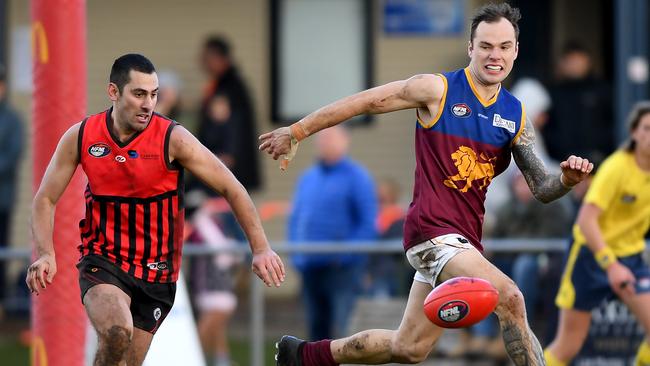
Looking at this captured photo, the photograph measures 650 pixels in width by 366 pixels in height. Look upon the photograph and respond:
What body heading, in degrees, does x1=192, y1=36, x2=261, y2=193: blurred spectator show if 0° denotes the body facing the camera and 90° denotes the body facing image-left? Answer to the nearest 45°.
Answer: approximately 45°

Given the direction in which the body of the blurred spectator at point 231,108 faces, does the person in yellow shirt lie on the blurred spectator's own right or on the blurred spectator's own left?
on the blurred spectator's own left

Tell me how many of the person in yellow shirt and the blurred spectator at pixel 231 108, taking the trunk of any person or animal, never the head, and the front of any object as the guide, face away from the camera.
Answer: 0

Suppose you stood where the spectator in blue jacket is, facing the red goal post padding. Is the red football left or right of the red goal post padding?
left

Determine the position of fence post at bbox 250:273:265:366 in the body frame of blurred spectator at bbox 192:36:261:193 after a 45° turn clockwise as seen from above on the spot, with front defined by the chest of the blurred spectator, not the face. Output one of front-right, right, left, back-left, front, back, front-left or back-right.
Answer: left

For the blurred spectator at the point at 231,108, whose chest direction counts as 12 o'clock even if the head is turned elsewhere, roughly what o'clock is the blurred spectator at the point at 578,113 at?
the blurred spectator at the point at 578,113 is roughly at 8 o'clock from the blurred spectator at the point at 231,108.

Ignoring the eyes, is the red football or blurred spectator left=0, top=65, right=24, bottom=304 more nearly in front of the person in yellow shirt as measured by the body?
the red football

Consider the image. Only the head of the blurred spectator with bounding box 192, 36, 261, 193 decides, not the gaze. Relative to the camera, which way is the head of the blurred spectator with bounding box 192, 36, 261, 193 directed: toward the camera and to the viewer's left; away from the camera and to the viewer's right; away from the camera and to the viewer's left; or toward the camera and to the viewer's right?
toward the camera and to the viewer's left
